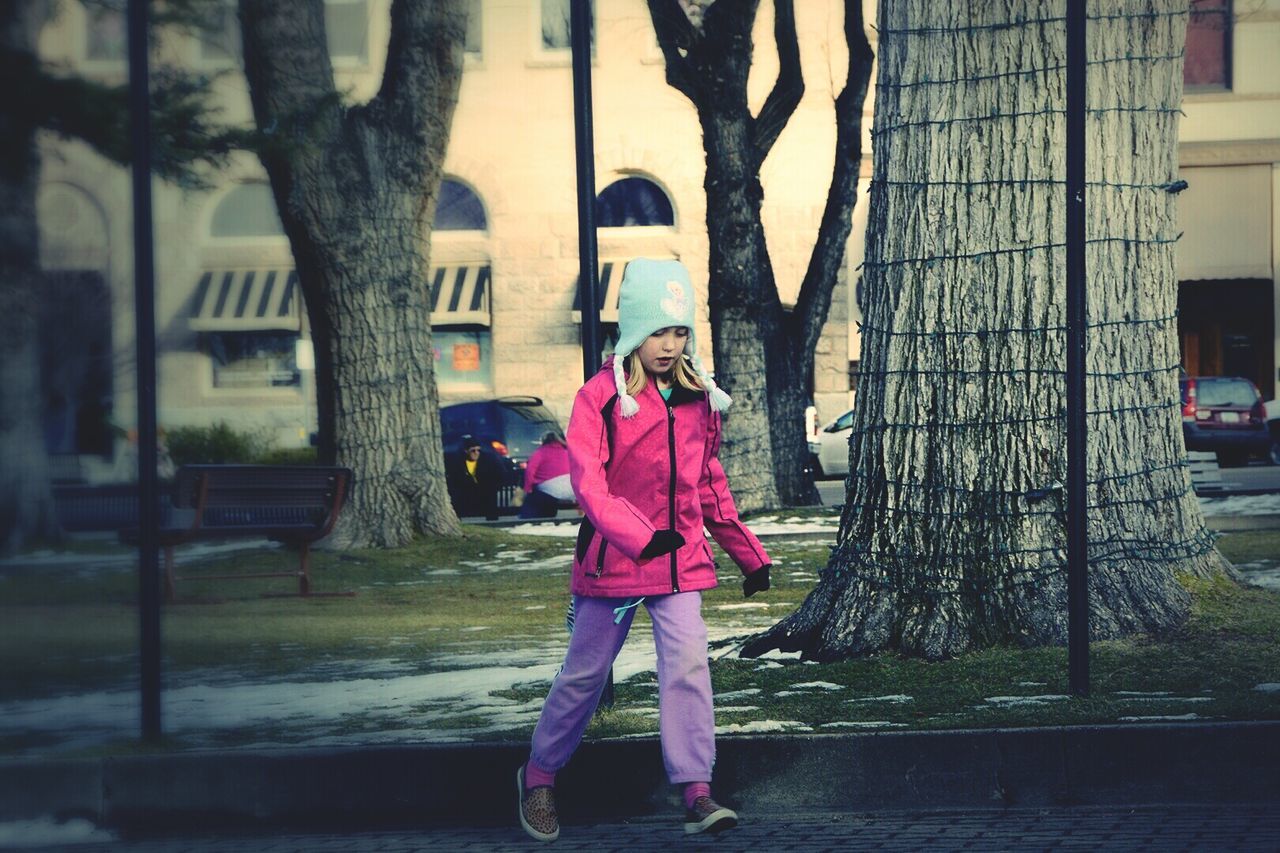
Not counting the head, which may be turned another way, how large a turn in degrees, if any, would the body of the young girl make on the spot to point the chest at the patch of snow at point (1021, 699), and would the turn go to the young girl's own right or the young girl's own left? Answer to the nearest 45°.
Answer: approximately 90° to the young girl's own left

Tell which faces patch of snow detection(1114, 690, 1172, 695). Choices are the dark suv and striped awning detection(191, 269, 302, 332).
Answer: the striped awning

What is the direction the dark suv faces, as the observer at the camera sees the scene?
facing away from the viewer and to the left of the viewer

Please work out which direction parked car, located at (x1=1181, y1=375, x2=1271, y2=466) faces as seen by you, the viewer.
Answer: facing away from the viewer

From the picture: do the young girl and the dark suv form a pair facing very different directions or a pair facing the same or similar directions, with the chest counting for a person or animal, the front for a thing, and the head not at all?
very different directions

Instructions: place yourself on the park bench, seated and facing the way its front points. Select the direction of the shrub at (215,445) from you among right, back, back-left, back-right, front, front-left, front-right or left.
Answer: back-right

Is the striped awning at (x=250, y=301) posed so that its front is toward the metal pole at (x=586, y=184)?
yes

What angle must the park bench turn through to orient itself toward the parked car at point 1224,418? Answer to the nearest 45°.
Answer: approximately 180°
